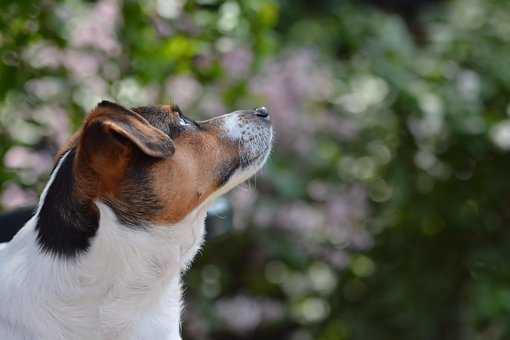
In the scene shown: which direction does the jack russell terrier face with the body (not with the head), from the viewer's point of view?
to the viewer's right
